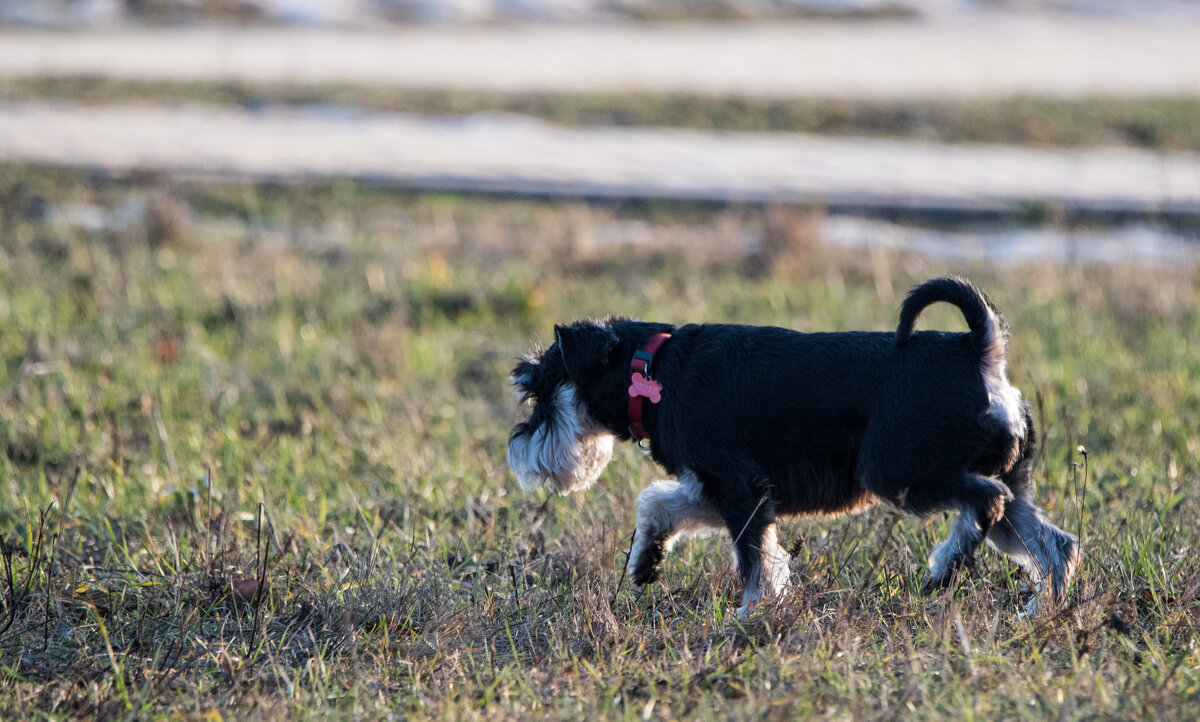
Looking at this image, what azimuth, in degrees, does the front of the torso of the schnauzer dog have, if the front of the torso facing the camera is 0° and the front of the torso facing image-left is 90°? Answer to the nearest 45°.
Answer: approximately 90°
